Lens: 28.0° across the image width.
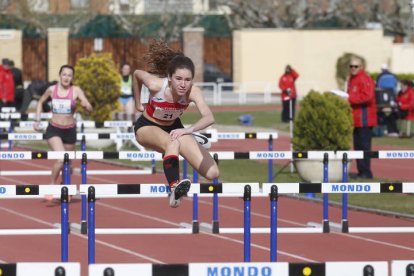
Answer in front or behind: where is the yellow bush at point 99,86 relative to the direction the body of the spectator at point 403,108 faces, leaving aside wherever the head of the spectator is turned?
in front

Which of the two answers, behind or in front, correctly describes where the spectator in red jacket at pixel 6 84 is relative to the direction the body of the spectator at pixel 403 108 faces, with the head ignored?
in front

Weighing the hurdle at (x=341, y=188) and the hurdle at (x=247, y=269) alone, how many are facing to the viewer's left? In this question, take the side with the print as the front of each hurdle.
0

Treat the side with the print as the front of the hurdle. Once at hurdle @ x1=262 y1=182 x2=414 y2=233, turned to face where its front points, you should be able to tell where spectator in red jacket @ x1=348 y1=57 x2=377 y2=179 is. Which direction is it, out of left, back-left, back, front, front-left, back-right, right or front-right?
back

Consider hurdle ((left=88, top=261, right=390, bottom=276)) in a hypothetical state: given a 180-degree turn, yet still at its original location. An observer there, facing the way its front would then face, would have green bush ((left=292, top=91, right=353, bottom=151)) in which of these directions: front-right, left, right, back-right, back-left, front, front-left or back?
front

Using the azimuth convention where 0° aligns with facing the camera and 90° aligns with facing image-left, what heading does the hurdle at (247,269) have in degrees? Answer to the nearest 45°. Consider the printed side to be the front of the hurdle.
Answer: approximately 0°

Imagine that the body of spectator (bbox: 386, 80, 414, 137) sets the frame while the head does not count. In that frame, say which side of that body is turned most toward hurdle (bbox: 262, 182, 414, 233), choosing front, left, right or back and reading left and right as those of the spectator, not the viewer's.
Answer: left
